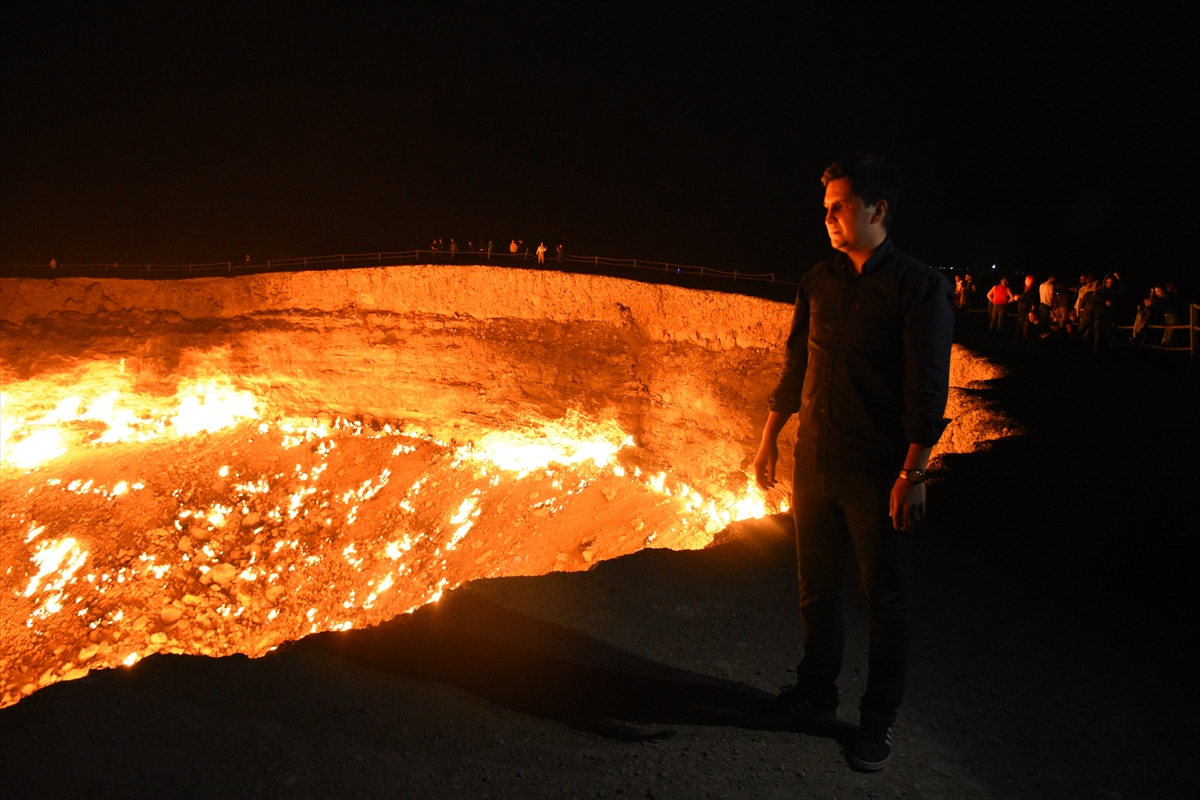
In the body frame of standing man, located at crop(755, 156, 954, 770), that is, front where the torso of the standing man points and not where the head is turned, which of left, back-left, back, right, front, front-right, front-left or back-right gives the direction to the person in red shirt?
back-right

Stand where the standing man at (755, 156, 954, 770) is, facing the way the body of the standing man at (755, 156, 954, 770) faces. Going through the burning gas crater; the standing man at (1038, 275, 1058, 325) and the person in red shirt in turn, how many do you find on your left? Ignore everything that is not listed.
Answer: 0

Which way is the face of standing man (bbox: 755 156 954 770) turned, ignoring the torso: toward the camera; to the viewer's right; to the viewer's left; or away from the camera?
to the viewer's left

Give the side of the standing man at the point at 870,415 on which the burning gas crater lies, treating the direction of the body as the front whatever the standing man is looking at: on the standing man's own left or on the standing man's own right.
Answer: on the standing man's own right

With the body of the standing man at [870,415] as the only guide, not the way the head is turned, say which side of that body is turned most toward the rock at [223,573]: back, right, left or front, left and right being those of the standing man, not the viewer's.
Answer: right

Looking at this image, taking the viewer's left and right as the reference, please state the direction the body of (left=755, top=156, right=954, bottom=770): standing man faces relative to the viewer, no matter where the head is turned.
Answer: facing the viewer and to the left of the viewer

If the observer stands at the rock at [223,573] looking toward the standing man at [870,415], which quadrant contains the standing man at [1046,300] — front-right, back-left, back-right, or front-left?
front-left

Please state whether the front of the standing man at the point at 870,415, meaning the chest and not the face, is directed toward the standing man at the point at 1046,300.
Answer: no
